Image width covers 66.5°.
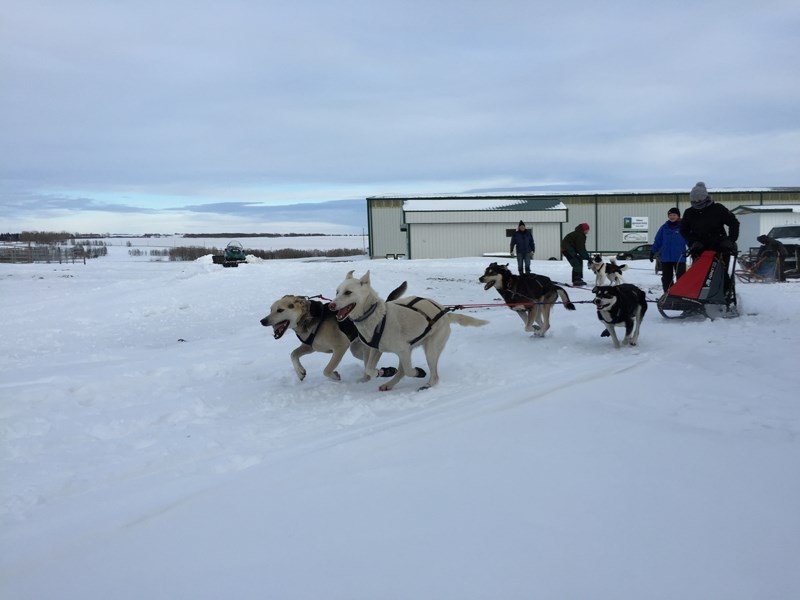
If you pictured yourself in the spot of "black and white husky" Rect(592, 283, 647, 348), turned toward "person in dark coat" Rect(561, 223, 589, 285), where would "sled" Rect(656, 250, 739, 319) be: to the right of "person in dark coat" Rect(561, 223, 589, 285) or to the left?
right

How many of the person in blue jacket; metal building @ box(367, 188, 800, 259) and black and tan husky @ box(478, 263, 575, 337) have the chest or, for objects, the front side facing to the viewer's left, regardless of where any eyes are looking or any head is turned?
1

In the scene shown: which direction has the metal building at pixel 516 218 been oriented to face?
toward the camera

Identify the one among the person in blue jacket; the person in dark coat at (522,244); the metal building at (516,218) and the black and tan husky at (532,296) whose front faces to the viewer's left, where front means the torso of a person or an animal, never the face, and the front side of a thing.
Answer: the black and tan husky

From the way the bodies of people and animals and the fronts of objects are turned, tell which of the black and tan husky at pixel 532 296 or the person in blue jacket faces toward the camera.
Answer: the person in blue jacket

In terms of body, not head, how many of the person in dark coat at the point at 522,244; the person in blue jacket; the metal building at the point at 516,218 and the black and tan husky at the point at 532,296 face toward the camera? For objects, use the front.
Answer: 3

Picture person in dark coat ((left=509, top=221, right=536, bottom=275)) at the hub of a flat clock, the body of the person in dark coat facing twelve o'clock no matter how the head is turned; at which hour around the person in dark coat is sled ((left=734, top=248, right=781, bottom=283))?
The sled is roughly at 9 o'clock from the person in dark coat.

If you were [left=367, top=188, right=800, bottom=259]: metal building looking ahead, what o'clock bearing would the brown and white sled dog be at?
The brown and white sled dog is roughly at 12 o'clock from the metal building.

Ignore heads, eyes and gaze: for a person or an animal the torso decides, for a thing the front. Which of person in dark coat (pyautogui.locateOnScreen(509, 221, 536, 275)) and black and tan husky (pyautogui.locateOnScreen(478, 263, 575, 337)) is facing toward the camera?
the person in dark coat

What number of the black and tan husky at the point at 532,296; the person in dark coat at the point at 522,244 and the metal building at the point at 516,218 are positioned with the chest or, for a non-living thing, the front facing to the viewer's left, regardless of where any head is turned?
1

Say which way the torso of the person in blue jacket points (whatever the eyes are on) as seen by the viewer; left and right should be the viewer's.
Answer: facing the viewer

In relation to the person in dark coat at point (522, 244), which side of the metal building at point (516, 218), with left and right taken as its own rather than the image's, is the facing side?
front

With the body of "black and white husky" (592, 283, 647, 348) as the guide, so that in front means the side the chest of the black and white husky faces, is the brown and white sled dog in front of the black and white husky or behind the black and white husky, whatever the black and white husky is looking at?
in front

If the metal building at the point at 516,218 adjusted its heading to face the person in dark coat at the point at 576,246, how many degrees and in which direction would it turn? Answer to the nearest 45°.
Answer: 0° — it already faces them

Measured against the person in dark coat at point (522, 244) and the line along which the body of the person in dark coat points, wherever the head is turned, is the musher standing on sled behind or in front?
in front

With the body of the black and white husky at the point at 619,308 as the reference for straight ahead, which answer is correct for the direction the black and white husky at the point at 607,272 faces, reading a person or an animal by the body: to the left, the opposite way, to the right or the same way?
the same way

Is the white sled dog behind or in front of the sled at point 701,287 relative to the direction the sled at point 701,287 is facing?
in front

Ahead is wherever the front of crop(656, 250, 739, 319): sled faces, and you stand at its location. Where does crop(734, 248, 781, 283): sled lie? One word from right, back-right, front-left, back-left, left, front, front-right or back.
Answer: back-right

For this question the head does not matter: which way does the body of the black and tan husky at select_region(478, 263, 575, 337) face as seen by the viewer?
to the viewer's left

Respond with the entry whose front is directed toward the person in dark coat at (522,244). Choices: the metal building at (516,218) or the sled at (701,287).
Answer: the metal building

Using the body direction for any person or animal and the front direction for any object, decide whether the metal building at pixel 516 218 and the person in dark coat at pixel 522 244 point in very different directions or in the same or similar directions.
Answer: same or similar directions
